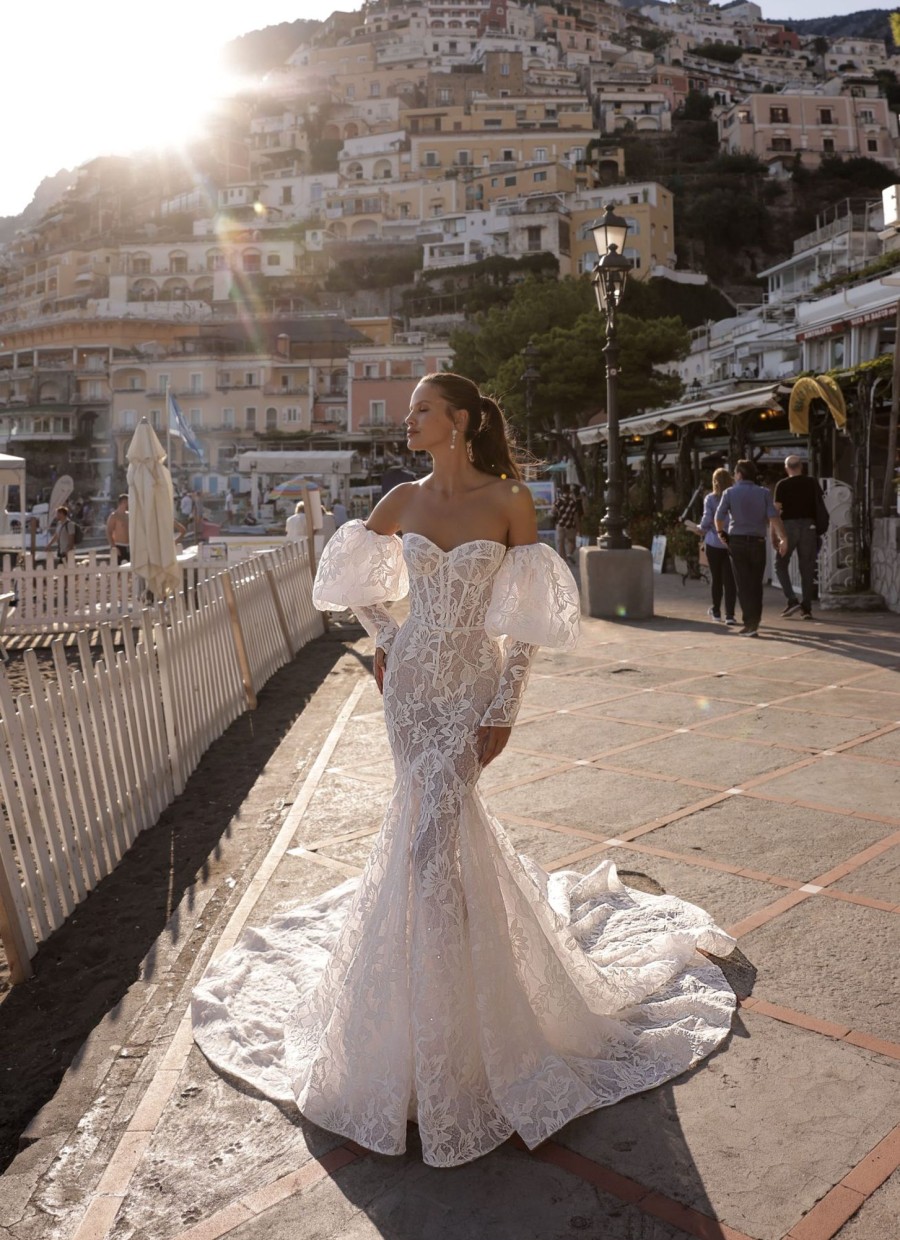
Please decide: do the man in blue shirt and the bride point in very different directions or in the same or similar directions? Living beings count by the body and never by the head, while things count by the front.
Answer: very different directions

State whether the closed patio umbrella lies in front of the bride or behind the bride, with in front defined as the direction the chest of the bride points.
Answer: behind

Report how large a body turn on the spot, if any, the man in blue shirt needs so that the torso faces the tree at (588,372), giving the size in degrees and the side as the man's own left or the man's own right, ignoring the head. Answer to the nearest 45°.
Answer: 0° — they already face it

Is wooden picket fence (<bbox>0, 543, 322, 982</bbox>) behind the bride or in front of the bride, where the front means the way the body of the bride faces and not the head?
behind

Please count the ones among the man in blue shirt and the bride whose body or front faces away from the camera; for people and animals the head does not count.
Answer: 1

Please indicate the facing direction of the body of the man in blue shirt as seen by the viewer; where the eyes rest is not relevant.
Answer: away from the camera

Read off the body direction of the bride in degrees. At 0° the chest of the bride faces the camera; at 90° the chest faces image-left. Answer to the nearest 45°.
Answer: approximately 0°

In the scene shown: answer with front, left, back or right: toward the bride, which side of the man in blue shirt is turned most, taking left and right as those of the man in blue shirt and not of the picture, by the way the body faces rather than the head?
back

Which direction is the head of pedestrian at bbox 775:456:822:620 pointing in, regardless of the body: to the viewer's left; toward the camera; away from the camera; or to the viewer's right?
away from the camera

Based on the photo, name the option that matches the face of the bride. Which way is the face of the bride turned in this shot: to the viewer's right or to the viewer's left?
to the viewer's left
